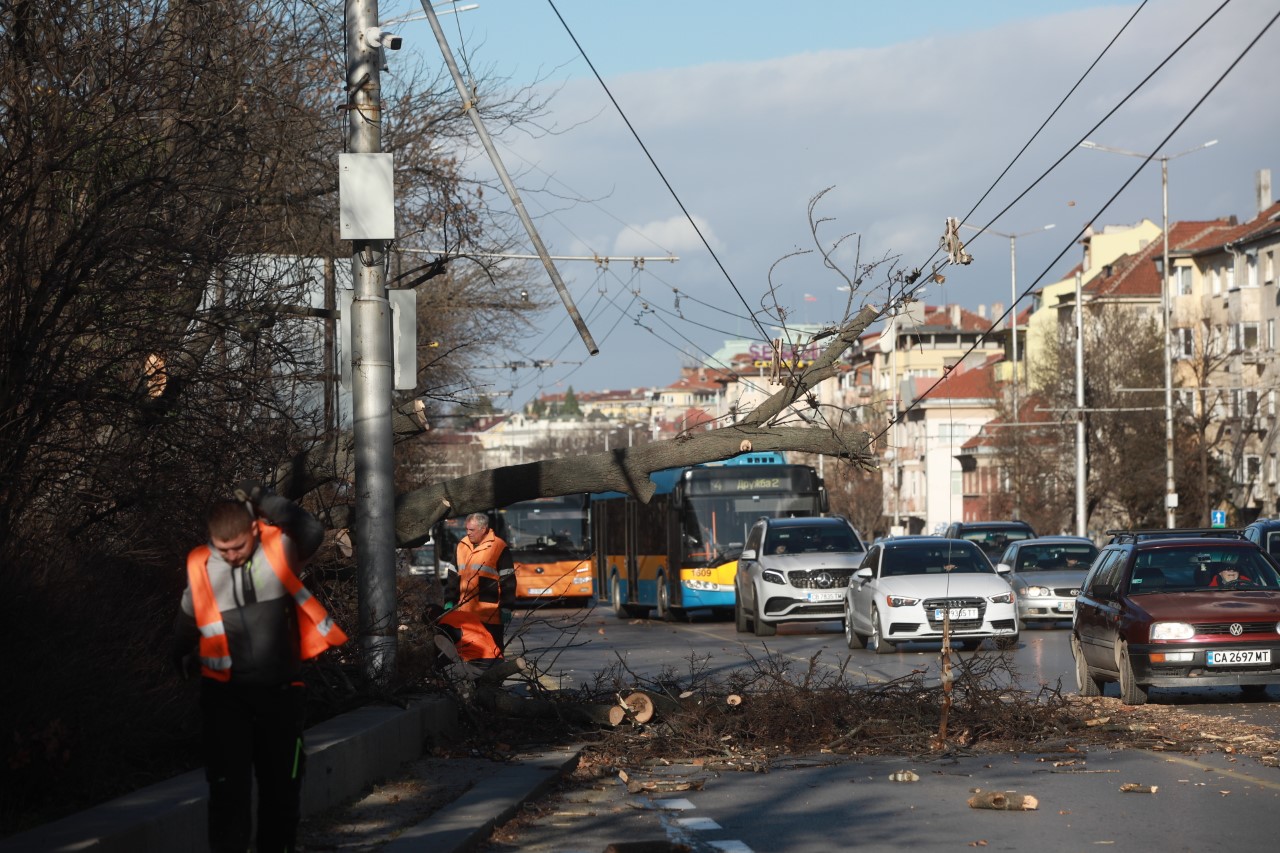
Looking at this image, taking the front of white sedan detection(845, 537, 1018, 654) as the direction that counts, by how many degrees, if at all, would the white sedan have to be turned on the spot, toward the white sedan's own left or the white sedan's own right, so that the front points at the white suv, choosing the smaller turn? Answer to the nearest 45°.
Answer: approximately 180°

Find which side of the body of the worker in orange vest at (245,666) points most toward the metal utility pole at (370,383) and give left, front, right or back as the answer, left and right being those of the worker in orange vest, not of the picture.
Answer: back

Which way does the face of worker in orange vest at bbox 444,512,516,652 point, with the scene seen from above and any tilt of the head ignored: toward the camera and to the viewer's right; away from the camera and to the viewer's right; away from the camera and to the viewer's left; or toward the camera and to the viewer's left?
toward the camera and to the viewer's left

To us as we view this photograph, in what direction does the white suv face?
facing the viewer and to the right of the viewer

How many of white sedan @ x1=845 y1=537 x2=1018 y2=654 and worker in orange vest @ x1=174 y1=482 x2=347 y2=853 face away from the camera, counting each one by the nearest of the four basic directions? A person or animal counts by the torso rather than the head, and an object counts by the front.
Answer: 0

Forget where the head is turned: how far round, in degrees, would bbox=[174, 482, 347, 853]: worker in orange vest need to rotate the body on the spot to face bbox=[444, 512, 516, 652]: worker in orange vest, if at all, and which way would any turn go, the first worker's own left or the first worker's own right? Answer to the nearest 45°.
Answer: approximately 180°

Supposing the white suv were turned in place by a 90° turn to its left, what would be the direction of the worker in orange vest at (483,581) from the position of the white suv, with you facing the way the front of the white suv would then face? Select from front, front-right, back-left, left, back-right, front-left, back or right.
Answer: back-right
